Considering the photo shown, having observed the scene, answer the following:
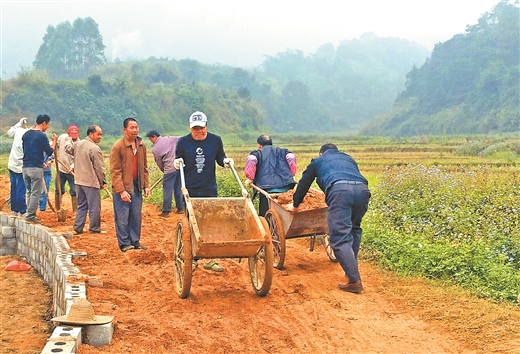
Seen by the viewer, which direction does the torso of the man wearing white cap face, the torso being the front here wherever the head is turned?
toward the camera

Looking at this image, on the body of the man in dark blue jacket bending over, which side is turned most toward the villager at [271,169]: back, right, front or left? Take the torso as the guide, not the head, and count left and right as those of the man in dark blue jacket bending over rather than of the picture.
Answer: front

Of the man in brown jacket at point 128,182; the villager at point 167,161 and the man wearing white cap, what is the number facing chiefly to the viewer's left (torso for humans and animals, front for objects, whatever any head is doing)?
1

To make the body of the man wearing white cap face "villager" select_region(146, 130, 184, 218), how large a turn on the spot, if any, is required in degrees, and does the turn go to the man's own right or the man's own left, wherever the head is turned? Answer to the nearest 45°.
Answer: approximately 180°

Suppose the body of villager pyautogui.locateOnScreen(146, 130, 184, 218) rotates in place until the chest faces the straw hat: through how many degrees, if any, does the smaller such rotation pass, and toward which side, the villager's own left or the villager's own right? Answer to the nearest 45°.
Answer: approximately 90° to the villager's own left

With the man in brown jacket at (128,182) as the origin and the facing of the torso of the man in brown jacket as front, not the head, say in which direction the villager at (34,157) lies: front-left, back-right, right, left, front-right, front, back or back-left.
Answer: back

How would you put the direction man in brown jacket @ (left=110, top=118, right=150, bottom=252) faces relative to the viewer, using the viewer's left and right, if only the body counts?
facing the viewer and to the right of the viewer

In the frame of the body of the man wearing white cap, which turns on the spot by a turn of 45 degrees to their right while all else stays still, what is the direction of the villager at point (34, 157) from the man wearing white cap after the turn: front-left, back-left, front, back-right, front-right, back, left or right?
right

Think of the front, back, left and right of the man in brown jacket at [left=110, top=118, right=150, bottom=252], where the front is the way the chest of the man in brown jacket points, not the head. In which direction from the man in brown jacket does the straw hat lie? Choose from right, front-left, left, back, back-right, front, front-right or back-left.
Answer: front-right

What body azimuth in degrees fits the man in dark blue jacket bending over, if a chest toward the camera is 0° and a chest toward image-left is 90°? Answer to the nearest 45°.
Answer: approximately 135°

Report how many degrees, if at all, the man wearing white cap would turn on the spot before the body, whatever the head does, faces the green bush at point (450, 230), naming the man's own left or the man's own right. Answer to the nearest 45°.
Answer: approximately 90° to the man's own left

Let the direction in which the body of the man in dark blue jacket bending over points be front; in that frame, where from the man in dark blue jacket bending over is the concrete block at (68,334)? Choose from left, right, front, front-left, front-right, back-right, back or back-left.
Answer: left

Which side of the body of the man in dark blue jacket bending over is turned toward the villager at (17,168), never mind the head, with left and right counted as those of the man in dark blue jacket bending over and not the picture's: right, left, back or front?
front

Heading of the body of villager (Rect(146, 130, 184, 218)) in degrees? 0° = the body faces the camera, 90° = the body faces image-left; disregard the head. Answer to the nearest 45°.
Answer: approximately 90°

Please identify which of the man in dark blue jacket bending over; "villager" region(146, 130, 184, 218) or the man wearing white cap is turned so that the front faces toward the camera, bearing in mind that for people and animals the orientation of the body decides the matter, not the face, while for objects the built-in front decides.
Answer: the man wearing white cap

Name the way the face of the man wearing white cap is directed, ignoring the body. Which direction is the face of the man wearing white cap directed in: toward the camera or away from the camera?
toward the camera
